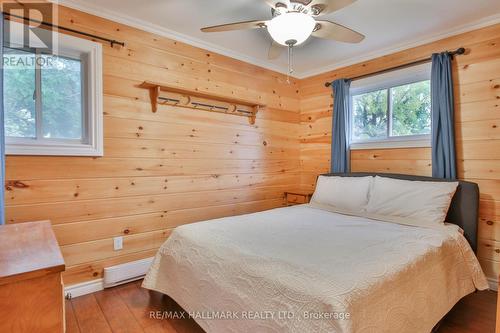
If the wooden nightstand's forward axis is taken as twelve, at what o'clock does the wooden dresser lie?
The wooden dresser is roughly at 11 o'clock from the wooden nightstand.

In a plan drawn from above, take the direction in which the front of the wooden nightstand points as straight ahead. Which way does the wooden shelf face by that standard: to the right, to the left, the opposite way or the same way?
to the left

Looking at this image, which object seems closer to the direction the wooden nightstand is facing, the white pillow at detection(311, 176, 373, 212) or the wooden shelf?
the wooden shelf

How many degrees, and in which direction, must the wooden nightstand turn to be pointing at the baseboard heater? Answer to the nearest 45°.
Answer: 0° — it already faces it

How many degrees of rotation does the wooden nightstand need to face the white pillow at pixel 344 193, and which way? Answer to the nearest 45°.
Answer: approximately 90° to its left

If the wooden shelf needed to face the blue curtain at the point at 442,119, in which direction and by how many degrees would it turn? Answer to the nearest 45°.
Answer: approximately 45° to its left

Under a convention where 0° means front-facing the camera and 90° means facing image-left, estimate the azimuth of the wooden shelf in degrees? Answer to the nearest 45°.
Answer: approximately 315°

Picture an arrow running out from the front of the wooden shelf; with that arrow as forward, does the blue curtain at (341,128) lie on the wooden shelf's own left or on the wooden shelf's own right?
on the wooden shelf's own left

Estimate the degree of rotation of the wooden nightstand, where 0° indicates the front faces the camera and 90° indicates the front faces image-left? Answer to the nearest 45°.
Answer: approximately 45°

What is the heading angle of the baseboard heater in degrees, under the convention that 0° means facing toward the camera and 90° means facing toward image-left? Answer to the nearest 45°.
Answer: approximately 315°
